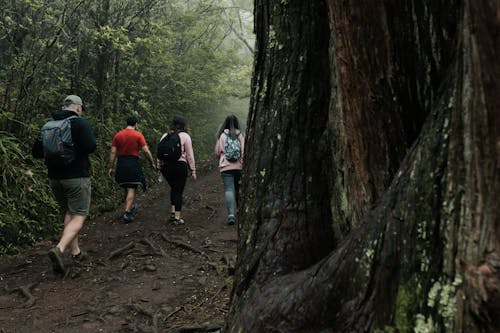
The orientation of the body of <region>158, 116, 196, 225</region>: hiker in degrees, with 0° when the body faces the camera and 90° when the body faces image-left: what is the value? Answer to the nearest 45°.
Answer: approximately 225°

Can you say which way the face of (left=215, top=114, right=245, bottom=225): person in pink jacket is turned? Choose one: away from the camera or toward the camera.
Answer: away from the camera

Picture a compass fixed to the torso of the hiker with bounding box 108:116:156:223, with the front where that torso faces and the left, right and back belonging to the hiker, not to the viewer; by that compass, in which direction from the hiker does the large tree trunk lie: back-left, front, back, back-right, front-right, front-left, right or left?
back

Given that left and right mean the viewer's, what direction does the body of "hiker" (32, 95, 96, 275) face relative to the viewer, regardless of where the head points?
facing away from the viewer and to the right of the viewer

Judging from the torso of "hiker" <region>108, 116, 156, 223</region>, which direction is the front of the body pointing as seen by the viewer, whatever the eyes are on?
away from the camera

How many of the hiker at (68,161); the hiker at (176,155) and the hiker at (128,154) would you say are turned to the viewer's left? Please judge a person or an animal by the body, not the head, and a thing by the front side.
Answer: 0

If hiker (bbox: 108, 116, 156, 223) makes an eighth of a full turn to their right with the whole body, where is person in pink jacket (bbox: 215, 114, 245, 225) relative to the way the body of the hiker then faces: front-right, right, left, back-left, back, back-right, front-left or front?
right

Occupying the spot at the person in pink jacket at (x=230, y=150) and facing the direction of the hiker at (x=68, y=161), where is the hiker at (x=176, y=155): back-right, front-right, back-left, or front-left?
front-right

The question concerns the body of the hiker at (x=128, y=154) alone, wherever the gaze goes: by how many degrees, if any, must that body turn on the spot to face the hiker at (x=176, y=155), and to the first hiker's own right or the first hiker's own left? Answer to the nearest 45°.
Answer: approximately 135° to the first hiker's own right

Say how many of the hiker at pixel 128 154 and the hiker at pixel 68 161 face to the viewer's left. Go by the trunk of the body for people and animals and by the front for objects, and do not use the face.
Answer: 0

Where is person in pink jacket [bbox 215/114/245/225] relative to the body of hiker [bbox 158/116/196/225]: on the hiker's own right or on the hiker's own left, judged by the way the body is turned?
on the hiker's own right

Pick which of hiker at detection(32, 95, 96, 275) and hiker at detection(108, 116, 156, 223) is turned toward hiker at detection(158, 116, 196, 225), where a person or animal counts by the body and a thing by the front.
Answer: hiker at detection(32, 95, 96, 275)

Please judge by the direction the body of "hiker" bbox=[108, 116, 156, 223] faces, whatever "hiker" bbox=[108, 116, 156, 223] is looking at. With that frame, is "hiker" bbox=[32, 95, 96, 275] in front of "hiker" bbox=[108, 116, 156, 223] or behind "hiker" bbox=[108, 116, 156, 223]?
behind

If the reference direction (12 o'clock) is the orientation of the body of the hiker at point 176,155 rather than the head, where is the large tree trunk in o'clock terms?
The large tree trunk is roughly at 4 o'clock from the hiker.

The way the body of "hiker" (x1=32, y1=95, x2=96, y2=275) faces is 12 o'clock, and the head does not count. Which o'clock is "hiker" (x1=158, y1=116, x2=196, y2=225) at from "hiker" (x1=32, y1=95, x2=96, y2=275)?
"hiker" (x1=158, y1=116, x2=196, y2=225) is roughly at 12 o'clock from "hiker" (x1=32, y1=95, x2=96, y2=275).
